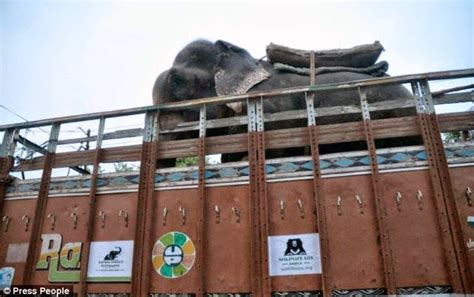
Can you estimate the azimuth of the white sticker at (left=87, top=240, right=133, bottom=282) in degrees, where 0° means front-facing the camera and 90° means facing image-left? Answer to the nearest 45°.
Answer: approximately 0°

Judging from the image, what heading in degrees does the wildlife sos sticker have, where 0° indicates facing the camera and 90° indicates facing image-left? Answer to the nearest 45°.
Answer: approximately 0°

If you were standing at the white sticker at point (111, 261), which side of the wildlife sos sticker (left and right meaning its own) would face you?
right

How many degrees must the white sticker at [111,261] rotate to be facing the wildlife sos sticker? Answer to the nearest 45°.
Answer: approximately 45° to its left

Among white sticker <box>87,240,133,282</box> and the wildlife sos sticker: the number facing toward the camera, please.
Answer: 2
